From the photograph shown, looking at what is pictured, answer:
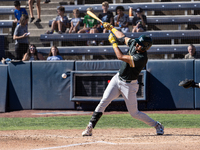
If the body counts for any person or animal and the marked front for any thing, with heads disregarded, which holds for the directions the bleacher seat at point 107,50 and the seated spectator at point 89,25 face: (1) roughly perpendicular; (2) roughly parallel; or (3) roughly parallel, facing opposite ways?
roughly parallel

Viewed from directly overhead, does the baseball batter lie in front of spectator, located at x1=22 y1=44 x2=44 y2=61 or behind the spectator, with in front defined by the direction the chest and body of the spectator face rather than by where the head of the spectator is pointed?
in front

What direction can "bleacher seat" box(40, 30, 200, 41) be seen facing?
toward the camera

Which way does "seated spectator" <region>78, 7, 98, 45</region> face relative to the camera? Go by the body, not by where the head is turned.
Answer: toward the camera

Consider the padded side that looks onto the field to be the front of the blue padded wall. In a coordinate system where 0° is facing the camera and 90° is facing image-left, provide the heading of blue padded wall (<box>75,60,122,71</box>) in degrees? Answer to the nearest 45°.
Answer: approximately 0°

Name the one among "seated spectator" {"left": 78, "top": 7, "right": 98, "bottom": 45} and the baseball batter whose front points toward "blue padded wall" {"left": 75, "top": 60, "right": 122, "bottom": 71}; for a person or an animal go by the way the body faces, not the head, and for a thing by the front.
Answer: the seated spectator

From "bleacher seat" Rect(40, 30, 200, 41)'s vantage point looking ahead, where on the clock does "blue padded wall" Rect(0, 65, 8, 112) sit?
The blue padded wall is roughly at 2 o'clock from the bleacher seat.

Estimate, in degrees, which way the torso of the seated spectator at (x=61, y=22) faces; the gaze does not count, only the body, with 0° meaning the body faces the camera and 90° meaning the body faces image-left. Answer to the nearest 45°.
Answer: approximately 45°

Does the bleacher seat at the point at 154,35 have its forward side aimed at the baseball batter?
yes

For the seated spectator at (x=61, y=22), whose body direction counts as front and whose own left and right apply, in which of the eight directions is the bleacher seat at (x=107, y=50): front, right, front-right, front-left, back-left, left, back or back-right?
left

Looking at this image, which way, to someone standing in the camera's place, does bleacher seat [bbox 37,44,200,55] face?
facing the viewer

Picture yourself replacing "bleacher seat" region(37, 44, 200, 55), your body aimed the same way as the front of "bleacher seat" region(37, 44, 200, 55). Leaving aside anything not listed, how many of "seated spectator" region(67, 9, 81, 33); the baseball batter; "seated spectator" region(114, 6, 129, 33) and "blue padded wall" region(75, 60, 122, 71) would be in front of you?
2
